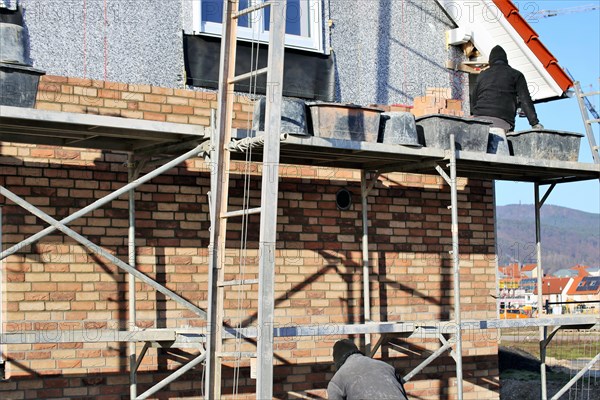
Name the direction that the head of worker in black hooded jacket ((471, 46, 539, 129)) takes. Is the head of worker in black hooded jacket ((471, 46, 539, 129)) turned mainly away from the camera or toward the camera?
away from the camera

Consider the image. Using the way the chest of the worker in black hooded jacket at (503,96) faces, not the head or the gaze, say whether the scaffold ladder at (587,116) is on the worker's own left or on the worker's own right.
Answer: on the worker's own right

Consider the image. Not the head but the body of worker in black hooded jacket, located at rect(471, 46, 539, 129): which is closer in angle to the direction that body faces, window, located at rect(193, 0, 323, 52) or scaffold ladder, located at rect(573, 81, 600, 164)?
the scaffold ladder

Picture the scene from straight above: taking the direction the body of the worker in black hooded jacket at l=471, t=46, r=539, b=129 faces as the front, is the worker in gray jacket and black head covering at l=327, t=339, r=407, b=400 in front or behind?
behind

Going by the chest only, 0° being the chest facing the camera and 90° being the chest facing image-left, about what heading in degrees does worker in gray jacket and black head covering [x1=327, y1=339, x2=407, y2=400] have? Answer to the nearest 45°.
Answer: approximately 135°

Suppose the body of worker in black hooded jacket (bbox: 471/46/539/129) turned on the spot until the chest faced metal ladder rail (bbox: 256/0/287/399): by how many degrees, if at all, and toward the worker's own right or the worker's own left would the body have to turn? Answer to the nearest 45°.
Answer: approximately 135° to the worker's own left

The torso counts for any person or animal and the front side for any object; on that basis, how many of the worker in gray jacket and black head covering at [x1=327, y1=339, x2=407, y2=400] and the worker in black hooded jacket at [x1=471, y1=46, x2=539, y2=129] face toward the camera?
0

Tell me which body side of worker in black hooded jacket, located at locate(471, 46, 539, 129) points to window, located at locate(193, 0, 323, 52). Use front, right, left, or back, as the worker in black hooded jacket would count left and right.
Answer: left

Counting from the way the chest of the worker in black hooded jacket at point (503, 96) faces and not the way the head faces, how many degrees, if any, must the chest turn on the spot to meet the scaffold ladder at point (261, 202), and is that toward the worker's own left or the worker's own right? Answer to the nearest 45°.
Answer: approximately 135° to the worker's own left

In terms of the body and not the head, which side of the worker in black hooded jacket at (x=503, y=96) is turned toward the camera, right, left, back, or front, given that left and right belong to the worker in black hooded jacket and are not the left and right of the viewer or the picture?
back

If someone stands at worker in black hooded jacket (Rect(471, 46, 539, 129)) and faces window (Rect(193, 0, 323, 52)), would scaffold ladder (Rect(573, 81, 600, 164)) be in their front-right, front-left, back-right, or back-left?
back-right
